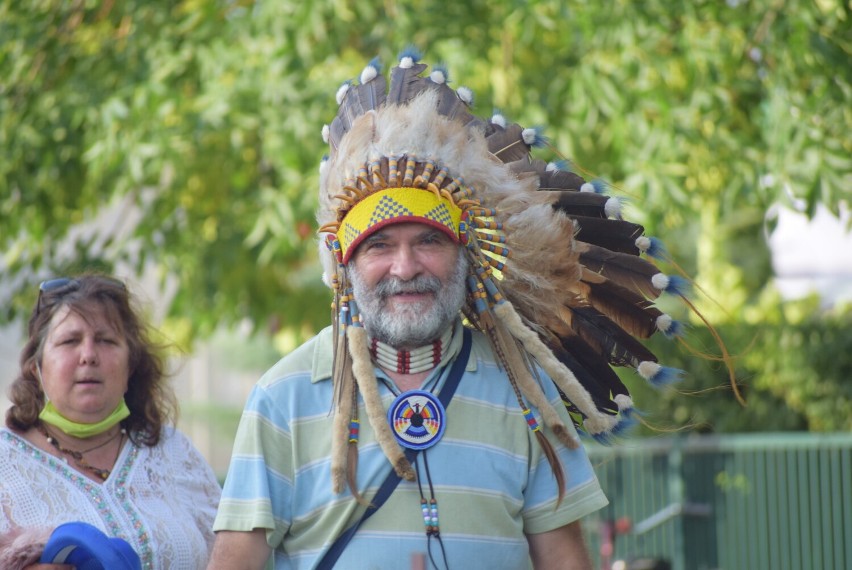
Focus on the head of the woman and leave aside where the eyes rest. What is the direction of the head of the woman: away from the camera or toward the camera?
toward the camera

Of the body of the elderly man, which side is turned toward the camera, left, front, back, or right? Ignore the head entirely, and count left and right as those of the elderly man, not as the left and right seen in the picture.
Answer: front

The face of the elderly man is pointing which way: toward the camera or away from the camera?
toward the camera

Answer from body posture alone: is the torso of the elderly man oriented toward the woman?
no

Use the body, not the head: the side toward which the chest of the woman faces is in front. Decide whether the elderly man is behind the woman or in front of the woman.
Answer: in front

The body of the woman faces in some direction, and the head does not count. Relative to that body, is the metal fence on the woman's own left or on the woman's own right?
on the woman's own left

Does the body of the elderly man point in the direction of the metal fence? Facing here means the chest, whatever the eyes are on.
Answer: no

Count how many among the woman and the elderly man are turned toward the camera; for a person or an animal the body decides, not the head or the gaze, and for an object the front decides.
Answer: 2

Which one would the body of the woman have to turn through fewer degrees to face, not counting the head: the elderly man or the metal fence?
the elderly man

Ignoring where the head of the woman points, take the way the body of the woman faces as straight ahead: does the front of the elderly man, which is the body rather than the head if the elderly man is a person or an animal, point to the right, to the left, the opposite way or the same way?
the same way
